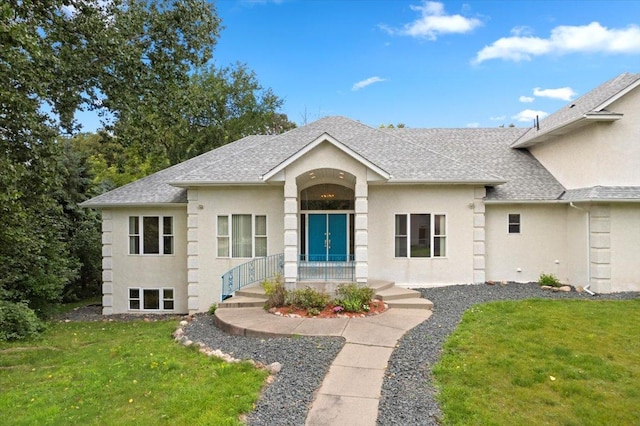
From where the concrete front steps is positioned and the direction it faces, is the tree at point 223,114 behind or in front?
behind

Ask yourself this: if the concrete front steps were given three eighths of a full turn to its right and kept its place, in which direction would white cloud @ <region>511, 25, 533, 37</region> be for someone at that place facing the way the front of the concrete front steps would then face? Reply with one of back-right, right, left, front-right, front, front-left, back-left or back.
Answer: right

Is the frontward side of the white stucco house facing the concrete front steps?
yes

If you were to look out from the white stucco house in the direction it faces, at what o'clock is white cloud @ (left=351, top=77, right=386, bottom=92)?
The white cloud is roughly at 6 o'clock from the white stucco house.

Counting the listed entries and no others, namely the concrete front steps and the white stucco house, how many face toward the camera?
2

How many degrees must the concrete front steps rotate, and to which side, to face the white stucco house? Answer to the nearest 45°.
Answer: approximately 180°

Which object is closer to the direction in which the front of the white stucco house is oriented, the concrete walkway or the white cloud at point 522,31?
the concrete walkway
